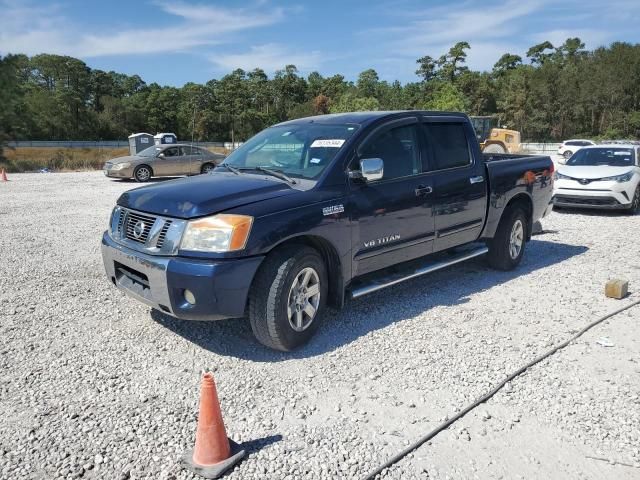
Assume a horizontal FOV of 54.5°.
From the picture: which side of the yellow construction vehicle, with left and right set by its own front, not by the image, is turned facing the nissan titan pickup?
left

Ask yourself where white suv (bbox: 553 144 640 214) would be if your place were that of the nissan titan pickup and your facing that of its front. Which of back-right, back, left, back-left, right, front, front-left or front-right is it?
back

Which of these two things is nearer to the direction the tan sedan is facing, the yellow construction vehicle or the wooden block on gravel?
the wooden block on gravel

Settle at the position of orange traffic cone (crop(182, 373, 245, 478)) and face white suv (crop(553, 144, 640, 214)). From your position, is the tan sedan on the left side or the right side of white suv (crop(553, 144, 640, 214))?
left

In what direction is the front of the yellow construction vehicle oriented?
to the viewer's left

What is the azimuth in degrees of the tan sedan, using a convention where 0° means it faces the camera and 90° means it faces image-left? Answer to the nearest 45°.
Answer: approximately 45°

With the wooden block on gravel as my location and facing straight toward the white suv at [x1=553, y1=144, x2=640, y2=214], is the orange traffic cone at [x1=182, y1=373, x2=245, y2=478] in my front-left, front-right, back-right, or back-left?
back-left

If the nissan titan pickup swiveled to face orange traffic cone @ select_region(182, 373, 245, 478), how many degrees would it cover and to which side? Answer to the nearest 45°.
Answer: approximately 45° to its left

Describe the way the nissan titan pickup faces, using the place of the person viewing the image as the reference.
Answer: facing the viewer and to the left of the viewer

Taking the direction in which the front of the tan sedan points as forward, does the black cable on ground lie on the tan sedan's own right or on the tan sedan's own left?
on the tan sedan's own left

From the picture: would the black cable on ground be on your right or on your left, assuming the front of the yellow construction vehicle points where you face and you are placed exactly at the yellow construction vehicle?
on your left
